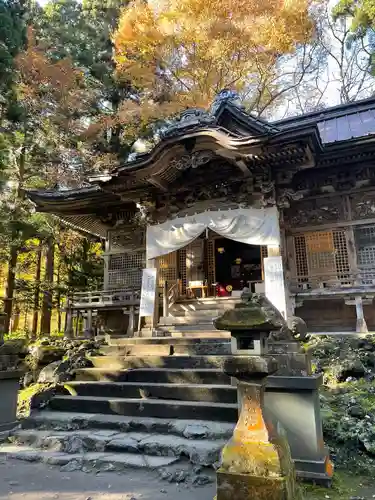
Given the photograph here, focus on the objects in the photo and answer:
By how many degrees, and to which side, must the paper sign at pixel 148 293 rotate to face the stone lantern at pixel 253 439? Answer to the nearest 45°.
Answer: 0° — it already faces it

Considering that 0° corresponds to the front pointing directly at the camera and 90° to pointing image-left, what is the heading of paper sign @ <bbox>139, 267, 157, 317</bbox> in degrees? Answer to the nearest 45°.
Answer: approximately 0°

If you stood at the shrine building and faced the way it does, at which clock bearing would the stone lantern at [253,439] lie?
The stone lantern is roughly at 11 o'clock from the shrine building.

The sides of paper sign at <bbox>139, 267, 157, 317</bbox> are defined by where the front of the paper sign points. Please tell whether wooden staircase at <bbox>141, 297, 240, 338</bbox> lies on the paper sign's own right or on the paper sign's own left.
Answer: on the paper sign's own left

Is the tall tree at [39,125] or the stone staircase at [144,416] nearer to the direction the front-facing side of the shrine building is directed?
the stone staircase

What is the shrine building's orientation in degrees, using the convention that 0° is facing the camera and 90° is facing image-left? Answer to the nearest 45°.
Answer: approximately 45°

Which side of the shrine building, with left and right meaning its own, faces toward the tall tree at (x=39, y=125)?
right
